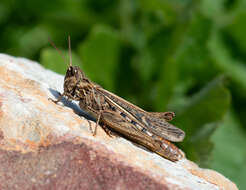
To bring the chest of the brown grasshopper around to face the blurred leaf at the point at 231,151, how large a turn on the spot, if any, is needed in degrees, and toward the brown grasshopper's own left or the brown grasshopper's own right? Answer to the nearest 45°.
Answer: approximately 135° to the brown grasshopper's own right

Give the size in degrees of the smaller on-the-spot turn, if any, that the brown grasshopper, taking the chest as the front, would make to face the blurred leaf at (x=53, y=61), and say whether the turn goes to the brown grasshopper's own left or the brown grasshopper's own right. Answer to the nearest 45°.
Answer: approximately 45° to the brown grasshopper's own right

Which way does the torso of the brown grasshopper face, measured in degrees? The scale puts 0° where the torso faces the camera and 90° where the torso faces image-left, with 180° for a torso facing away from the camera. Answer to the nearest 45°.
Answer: approximately 90°

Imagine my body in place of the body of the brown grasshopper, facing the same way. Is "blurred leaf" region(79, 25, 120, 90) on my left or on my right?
on my right
